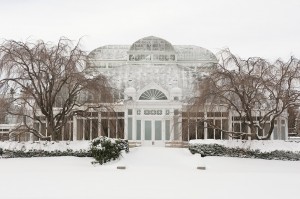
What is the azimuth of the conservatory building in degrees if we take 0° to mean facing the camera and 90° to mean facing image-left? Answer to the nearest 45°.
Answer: approximately 0°

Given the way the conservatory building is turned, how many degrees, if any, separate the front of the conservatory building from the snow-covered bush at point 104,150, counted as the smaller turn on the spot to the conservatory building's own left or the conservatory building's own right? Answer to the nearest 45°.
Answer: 0° — it already faces it

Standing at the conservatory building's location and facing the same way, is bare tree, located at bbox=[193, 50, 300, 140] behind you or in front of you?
in front
